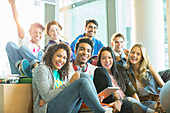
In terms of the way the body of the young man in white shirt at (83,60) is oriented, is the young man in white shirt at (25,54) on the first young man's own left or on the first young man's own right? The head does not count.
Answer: on the first young man's own right

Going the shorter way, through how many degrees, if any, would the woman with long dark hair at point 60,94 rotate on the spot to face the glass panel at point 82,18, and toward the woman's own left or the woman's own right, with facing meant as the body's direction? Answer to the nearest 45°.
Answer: approximately 135° to the woman's own left

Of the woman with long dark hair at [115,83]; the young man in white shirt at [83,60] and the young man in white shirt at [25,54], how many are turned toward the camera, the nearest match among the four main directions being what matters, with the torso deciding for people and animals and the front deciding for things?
3

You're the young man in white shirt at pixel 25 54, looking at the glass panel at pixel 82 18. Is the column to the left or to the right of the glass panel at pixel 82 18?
right

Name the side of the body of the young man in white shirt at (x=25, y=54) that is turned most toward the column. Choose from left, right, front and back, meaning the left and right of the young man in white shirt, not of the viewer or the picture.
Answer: left

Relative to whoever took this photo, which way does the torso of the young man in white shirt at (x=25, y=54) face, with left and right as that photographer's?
facing the viewer

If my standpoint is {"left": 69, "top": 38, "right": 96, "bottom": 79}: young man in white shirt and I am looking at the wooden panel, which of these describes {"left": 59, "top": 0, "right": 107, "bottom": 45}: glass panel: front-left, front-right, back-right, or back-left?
back-right

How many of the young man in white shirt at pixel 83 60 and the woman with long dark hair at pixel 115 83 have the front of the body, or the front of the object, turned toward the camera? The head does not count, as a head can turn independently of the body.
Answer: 2

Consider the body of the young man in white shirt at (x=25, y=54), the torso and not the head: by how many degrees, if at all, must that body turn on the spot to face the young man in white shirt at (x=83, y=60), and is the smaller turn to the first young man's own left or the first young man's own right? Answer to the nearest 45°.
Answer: approximately 45° to the first young man's own left
